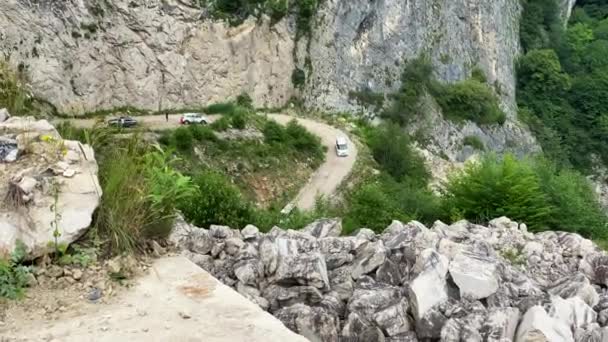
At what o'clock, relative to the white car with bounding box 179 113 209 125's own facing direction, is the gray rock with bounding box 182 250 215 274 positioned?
The gray rock is roughly at 3 o'clock from the white car.

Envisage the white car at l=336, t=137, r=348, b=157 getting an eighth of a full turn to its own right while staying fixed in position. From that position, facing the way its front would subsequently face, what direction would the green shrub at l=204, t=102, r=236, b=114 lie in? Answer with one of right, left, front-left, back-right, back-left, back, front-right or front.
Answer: front-right

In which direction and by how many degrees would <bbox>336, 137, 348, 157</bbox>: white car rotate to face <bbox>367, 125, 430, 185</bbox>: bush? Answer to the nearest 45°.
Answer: approximately 135° to its left

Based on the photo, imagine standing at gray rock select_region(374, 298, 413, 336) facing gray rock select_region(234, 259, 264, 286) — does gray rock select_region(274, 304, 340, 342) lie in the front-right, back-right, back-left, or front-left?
front-left

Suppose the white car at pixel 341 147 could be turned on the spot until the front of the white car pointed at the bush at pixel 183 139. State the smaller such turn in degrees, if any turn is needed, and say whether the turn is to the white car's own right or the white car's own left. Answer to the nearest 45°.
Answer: approximately 45° to the white car's own right

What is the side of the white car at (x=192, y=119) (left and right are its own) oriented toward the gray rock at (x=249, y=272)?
right

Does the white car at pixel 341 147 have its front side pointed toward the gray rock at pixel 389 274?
yes

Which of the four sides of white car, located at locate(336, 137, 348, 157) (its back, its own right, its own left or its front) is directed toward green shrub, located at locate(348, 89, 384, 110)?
back

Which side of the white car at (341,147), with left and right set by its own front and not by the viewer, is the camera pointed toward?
front

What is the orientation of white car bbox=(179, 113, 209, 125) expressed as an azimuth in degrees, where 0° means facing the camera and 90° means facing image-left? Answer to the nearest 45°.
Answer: approximately 270°

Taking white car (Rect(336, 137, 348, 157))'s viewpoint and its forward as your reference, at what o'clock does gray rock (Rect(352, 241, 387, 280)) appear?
The gray rock is roughly at 12 o'clock from the white car.

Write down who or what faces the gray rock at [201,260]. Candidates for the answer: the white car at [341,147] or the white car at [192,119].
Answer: the white car at [341,147]

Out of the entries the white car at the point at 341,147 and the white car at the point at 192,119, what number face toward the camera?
1

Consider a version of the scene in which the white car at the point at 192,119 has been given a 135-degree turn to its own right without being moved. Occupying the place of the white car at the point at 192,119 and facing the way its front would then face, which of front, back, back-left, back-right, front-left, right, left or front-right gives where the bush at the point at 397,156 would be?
back-left

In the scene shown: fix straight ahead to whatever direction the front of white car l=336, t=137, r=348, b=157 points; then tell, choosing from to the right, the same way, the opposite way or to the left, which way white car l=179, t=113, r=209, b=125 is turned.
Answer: to the left

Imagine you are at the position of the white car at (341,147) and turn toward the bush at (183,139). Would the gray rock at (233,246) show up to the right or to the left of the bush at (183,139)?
left
